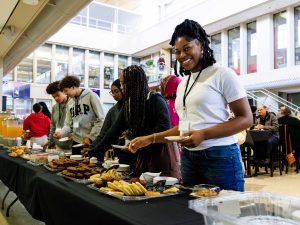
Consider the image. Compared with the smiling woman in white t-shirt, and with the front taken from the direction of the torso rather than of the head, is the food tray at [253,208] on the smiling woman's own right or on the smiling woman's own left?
on the smiling woman's own left

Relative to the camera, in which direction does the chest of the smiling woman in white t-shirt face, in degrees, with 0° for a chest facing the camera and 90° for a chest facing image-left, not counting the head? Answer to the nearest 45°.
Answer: approximately 45°

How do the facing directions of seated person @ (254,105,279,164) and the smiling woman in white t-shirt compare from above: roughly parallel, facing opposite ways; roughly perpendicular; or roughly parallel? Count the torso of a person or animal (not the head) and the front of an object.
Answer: roughly parallel

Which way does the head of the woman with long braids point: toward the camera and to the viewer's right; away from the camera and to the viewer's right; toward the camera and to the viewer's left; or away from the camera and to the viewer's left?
away from the camera and to the viewer's left

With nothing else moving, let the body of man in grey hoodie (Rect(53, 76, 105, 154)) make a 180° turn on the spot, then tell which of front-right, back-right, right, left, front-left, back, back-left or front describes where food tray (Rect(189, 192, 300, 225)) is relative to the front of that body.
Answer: back-right

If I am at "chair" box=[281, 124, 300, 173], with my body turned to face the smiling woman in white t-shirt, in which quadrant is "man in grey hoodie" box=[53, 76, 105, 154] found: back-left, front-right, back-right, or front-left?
front-right

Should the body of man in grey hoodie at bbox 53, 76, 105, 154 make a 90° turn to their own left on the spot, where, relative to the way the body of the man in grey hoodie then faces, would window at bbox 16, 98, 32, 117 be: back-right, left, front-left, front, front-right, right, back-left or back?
back-left

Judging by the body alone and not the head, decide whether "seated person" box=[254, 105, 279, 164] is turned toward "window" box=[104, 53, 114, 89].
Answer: no

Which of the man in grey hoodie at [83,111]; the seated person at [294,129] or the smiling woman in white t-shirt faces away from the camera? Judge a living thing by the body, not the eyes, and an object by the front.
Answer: the seated person

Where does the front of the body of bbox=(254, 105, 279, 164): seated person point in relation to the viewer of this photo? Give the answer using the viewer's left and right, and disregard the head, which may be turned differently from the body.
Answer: facing the viewer and to the left of the viewer
